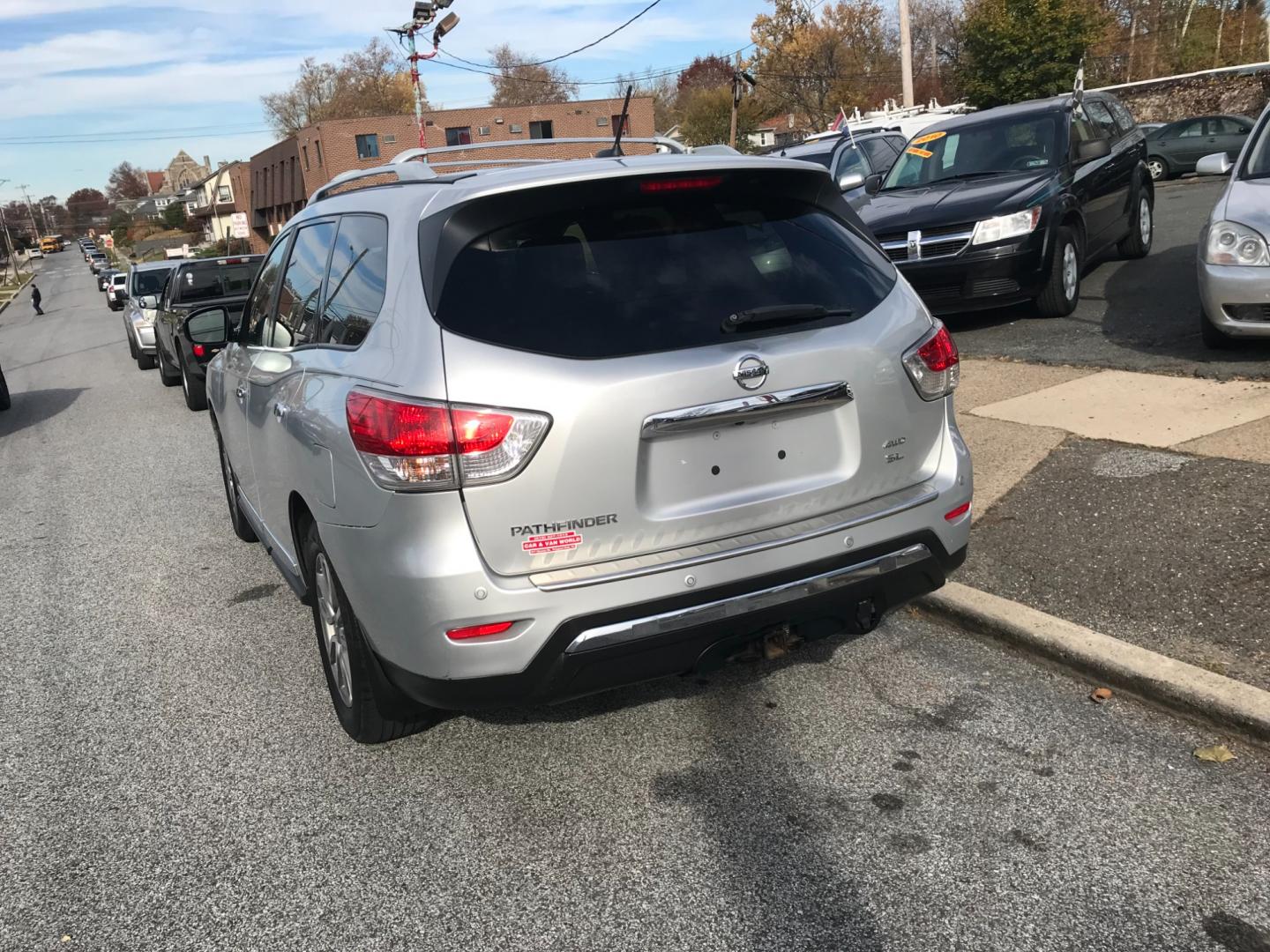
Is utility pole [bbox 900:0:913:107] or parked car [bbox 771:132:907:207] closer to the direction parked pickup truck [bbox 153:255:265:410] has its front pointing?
the utility pole

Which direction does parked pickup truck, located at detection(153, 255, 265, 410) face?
away from the camera

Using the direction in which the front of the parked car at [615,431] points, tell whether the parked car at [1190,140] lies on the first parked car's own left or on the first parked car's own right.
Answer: on the first parked car's own right

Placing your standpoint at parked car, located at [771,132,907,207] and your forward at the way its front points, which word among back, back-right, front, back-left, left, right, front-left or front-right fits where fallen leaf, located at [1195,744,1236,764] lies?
front-left

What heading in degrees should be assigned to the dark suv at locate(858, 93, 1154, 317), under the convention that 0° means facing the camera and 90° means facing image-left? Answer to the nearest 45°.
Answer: approximately 45°

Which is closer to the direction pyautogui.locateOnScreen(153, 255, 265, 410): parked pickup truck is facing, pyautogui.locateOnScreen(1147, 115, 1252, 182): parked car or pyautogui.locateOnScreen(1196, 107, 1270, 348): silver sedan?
the parked car

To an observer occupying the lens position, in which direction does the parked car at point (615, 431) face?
facing away from the viewer and to the left of the viewer

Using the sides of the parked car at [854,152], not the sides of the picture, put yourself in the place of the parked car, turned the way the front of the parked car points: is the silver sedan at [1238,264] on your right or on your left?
on your left

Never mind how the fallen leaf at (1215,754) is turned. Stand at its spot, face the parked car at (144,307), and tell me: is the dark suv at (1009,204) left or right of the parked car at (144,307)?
right

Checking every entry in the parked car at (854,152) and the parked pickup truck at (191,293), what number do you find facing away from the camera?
1

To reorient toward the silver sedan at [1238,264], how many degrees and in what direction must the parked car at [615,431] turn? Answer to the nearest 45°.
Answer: approximately 90° to its right
